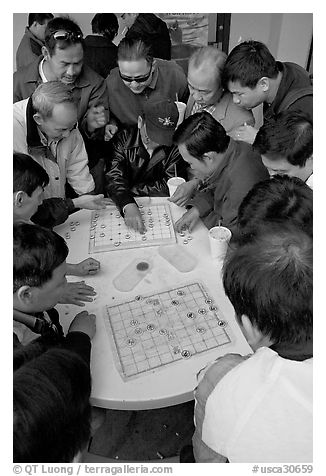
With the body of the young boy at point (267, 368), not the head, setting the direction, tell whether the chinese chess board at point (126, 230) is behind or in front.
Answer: in front

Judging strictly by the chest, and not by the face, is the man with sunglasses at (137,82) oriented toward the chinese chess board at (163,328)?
yes

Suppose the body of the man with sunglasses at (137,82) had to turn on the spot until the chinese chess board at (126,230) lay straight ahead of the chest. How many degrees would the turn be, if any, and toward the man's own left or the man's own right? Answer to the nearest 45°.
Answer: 0° — they already face it

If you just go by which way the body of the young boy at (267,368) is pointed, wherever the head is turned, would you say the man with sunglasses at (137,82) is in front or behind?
in front

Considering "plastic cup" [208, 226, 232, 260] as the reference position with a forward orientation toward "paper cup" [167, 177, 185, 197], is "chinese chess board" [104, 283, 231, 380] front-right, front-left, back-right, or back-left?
back-left

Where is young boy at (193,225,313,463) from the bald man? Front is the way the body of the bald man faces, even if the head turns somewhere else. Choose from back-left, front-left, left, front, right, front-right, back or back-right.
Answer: front-left

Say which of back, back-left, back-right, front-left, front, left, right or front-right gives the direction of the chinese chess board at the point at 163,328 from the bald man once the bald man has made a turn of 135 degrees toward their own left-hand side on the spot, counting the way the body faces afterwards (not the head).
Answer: right

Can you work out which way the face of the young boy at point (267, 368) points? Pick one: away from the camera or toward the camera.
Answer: away from the camera

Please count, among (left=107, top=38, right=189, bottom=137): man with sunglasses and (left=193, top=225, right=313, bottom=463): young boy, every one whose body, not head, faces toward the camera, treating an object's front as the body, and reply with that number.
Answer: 1

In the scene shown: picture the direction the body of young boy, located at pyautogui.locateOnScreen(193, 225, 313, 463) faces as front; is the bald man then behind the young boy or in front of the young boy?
in front

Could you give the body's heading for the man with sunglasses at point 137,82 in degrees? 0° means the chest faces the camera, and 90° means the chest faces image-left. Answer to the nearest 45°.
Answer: approximately 0°
